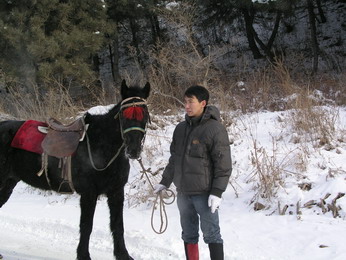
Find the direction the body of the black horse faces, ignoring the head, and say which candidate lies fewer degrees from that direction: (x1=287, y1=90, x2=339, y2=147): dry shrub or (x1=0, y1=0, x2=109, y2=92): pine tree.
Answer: the dry shrub

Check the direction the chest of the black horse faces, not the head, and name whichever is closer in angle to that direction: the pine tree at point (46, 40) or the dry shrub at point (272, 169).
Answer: the dry shrub

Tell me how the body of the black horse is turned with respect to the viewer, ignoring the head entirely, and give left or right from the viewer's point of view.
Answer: facing the viewer and to the right of the viewer

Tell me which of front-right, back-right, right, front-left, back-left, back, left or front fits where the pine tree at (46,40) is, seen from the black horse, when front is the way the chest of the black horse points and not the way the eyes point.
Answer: back-left

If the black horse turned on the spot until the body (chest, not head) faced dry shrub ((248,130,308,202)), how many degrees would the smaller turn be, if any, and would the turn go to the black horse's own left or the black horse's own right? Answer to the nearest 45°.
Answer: approximately 90° to the black horse's own left

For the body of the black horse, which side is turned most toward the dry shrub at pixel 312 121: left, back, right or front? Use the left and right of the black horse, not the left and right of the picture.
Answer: left
